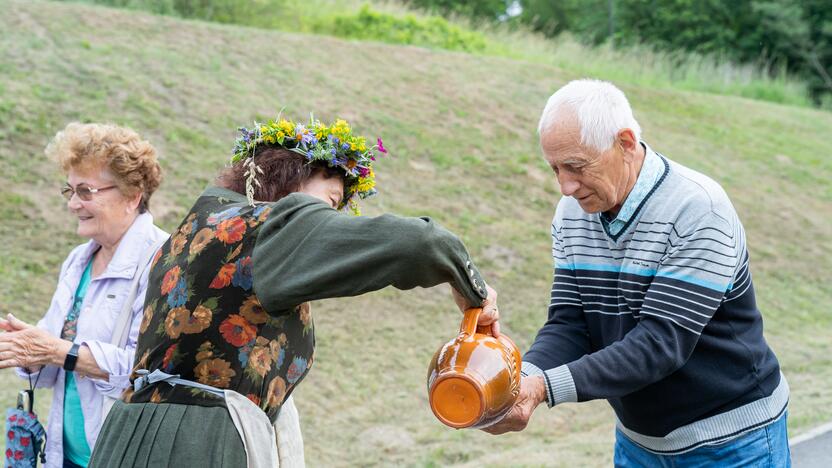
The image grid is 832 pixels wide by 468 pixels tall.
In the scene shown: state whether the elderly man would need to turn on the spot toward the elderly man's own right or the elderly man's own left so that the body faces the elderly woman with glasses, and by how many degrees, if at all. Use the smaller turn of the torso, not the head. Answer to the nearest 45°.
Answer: approximately 45° to the elderly man's own right

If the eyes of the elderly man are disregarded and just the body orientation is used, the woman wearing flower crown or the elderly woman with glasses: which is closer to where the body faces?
the woman wearing flower crown

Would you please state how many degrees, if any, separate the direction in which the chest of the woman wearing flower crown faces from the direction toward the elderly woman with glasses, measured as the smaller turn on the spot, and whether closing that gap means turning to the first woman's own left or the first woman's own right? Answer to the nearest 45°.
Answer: approximately 90° to the first woman's own left

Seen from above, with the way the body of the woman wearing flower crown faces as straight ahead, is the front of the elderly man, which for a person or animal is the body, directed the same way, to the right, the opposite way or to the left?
the opposite way

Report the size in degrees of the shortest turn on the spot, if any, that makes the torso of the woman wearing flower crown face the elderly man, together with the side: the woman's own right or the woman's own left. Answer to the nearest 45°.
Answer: approximately 45° to the woman's own right

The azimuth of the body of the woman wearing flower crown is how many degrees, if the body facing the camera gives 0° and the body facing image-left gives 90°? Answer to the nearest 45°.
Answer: approximately 225°
